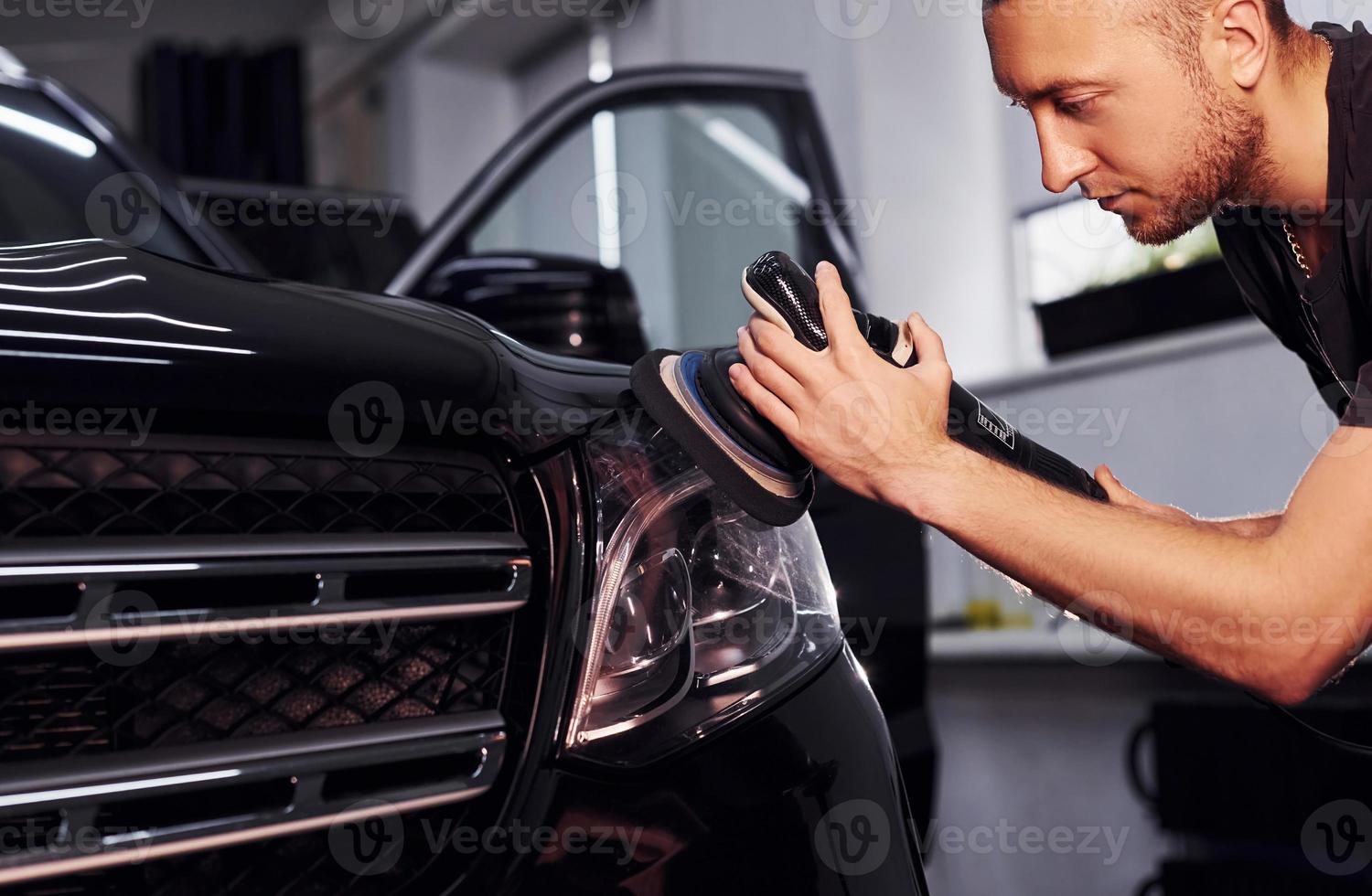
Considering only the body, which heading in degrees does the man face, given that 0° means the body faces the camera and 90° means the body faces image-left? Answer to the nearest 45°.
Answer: approximately 90°

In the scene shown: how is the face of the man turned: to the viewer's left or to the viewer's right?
to the viewer's left

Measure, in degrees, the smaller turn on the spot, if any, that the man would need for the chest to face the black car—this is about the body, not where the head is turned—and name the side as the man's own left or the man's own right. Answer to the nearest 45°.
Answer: approximately 45° to the man's own left
